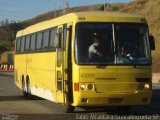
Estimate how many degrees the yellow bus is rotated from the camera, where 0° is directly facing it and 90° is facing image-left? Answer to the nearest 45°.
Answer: approximately 315°
